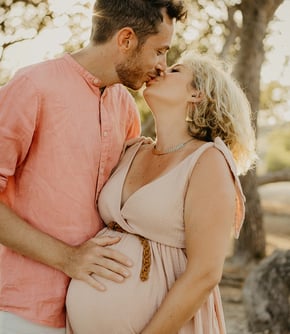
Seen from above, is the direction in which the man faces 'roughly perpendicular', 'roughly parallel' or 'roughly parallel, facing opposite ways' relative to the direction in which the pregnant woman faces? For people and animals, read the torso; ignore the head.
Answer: roughly perpendicular

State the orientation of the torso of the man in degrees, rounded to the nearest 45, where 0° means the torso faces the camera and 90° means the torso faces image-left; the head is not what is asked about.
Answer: approximately 315°

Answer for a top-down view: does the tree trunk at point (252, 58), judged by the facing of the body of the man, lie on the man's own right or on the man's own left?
on the man's own left

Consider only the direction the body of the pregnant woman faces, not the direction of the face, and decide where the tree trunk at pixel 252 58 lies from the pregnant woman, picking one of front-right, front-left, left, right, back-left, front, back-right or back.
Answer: back-right

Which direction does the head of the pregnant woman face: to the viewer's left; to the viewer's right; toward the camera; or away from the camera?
to the viewer's left

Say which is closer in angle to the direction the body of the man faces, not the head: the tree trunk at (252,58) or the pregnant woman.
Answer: the pregnant woman

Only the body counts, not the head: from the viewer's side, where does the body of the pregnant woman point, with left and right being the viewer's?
facing the viewer and to the left of the viewer

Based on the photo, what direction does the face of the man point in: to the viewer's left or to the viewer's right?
to the viewer's right

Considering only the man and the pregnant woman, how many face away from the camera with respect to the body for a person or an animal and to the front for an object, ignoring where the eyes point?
0

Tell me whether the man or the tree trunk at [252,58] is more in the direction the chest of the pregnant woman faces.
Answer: the man

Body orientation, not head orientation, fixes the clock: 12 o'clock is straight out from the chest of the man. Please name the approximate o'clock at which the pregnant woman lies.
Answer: The pregnant woman is roughly at 11 o'clock from the man.
